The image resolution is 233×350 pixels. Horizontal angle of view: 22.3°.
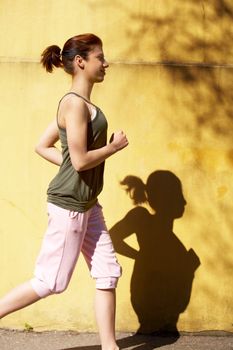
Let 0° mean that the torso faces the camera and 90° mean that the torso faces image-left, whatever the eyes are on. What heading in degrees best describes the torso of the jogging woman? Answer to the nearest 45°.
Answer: approximately 270°

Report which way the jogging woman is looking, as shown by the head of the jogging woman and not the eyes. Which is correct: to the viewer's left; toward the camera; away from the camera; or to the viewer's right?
to the viewer's right
